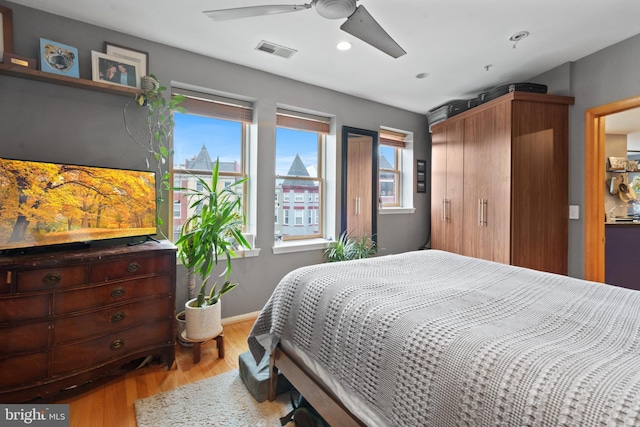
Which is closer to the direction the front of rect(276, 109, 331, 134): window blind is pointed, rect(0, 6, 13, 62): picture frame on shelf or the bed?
the bed

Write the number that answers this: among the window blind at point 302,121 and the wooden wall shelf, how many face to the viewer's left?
0

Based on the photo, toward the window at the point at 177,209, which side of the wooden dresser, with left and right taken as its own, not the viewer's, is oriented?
left

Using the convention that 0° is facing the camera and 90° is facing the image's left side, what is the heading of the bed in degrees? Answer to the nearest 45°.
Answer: approximately 135°

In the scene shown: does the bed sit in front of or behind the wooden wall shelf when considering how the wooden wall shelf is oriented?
in front

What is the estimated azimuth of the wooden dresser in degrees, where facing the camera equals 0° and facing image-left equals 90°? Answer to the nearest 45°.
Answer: approximately 315°

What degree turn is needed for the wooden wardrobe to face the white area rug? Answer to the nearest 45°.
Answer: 0° — it already faces it

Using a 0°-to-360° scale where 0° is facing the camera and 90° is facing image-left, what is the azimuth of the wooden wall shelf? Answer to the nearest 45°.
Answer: approximately 315°

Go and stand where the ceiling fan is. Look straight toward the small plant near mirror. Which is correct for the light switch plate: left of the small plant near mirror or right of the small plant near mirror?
right

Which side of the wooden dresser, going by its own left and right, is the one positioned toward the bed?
front

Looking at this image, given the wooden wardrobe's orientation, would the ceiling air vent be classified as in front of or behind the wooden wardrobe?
in front
